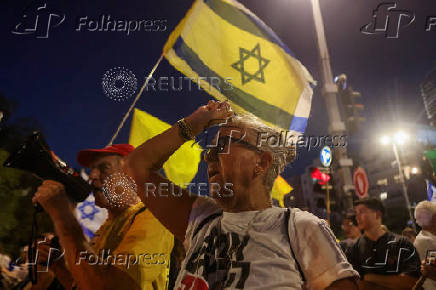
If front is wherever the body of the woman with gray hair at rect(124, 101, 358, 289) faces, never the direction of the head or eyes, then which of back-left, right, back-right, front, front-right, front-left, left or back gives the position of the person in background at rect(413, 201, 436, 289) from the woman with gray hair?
back

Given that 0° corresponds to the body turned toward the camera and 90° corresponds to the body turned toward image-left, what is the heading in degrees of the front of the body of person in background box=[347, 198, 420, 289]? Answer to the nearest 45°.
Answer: approximately 45°

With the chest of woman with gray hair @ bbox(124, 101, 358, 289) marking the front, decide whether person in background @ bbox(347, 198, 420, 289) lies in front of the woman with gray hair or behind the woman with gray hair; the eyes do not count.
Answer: behind

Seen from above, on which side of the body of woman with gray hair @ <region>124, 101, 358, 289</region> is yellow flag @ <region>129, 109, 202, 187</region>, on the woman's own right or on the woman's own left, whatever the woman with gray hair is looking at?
on the woman's own right

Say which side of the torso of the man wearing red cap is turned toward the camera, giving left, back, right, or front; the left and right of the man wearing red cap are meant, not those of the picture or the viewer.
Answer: left
